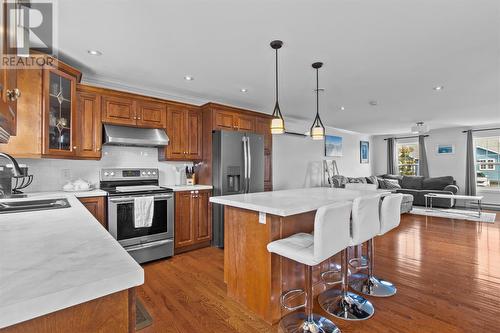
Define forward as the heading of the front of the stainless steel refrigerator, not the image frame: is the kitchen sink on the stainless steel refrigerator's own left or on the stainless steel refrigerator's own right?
on the stainless steel refrigerator's own right

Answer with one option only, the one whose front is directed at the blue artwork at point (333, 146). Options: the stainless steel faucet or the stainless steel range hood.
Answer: the stainless steel faucet

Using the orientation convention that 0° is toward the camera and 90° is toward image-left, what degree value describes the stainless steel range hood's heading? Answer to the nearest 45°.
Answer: approximately 0°

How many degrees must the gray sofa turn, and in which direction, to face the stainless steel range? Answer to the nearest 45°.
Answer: approximately 45° to its right

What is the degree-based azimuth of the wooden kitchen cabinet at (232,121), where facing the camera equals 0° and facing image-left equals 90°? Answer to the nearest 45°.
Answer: approximately 315°

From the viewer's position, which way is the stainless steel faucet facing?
facing to the right of the viewer

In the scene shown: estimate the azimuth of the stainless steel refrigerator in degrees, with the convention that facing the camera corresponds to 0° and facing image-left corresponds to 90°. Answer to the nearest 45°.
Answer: approximately 315°

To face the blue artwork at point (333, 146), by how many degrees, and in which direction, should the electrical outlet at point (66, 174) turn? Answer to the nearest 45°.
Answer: approximately 90° to its left

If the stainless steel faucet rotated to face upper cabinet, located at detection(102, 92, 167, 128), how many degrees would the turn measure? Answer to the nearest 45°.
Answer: approximately 45° to its left
